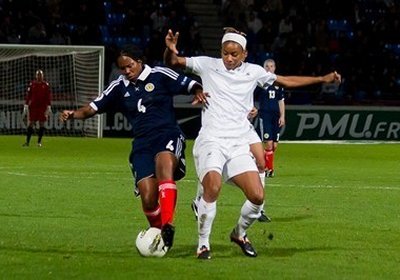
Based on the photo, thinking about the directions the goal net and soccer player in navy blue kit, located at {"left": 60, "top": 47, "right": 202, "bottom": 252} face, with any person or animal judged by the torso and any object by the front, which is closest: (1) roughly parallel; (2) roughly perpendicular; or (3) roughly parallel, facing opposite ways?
roughly parallel

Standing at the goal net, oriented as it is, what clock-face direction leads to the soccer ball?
The soccer ball is roughly at 12 o'clock from the goal net.

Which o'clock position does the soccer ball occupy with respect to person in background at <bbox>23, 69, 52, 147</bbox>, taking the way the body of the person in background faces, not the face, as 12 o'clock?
The soccer ball is roughly at 12 o'clock from the person in background.

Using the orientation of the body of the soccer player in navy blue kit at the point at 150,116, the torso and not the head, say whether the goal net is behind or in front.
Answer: behind

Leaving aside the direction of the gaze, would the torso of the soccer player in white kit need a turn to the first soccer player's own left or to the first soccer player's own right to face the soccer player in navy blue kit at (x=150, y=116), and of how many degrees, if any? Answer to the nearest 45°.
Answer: approximately 90° to the first soccer player's own right

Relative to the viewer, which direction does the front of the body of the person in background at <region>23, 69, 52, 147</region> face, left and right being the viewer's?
facing the viewer

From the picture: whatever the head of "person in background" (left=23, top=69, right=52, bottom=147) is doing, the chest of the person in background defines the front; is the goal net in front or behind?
behind

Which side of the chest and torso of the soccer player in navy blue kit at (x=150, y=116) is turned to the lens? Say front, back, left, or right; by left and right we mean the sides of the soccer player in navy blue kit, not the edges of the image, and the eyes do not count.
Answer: front

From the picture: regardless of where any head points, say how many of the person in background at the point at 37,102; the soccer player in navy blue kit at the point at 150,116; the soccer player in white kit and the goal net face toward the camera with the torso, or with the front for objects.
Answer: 4

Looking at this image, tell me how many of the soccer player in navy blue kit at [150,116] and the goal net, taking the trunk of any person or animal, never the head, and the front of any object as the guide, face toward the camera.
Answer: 2

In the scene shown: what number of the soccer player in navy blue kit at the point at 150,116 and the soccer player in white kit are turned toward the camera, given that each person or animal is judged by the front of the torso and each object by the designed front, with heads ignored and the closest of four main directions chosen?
2

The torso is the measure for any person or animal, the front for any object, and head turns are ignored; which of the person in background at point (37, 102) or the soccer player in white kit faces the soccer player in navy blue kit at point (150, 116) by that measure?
the person in background
